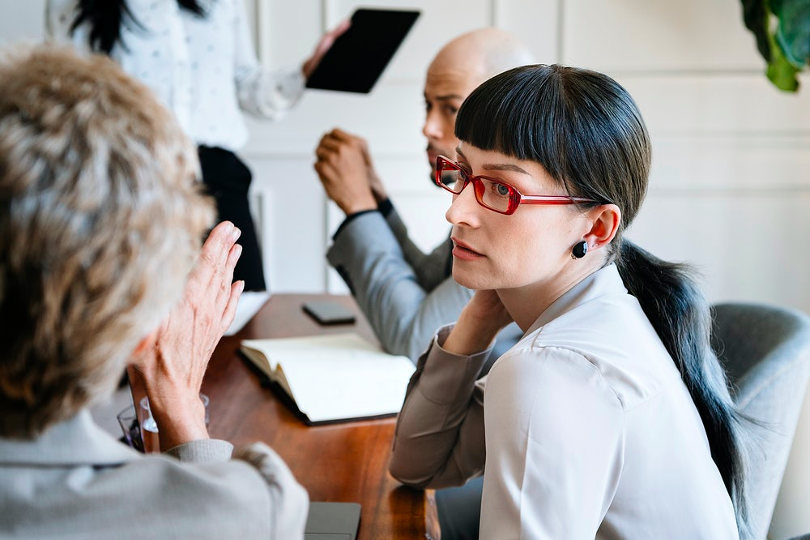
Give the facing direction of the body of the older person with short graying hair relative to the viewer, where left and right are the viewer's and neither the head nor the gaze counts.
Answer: facing away from the viewer and to the right of the viewer

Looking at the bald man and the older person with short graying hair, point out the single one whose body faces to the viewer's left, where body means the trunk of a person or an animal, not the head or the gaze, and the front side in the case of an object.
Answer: the bald man

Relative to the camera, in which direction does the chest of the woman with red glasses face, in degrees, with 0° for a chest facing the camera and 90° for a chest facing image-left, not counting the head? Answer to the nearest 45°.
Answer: approximately 90°

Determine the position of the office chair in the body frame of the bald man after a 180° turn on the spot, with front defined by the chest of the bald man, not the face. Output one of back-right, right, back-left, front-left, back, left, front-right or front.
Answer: front-right

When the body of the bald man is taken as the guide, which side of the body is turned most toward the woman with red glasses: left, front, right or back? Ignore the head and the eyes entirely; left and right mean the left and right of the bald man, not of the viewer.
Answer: left

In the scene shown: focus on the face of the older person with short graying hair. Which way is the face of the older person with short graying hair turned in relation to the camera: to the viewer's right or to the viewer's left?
to the viewer's right

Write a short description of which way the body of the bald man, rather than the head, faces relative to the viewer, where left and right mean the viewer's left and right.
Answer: facing to the left of the viewer

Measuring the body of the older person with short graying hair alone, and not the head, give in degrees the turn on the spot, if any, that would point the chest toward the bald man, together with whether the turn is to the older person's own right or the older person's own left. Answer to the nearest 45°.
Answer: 0° — they already face them
